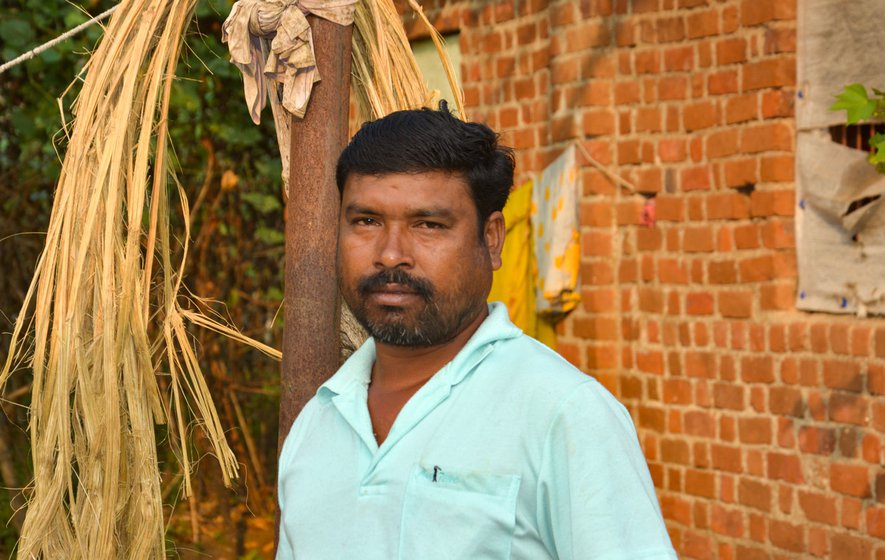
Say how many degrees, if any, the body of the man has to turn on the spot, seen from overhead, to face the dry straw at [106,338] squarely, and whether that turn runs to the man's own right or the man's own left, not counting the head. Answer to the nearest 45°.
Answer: approximately 90° to the man's own right

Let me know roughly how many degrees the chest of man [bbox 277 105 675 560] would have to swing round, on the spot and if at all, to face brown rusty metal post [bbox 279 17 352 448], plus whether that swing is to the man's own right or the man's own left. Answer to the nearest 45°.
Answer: approximately 90° to the man's own right

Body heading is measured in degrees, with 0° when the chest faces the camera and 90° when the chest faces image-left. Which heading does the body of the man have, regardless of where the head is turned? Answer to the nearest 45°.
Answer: approximately 45°
